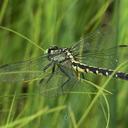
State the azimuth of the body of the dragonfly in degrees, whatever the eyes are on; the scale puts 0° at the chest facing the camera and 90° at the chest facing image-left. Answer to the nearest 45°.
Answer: approximately 90°
